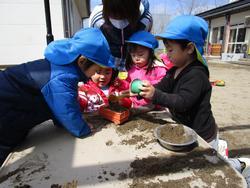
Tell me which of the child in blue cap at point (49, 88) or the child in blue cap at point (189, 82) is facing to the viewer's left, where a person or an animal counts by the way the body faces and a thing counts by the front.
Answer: the child in blue cap at point (189, 82)

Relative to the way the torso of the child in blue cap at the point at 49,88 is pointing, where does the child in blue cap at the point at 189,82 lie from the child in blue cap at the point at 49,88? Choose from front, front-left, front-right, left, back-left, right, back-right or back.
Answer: front

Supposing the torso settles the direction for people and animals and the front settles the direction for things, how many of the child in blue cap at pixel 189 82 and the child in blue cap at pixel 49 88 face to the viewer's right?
1

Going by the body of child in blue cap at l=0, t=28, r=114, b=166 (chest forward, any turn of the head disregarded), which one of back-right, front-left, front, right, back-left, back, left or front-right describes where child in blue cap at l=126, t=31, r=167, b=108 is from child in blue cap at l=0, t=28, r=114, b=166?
front-left

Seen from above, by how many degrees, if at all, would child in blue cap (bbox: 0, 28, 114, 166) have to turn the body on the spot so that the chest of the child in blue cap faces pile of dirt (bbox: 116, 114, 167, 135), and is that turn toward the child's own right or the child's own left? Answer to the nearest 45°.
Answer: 0° — they already face it

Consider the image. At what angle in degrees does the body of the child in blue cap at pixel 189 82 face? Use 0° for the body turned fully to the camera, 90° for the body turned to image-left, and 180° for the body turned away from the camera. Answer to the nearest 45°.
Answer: approximately 90°

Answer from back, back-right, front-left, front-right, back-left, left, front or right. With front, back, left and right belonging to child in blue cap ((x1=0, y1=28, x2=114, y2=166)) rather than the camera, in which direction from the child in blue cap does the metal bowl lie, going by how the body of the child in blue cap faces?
front-right

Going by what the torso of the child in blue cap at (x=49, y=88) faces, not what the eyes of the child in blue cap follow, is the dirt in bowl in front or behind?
in front

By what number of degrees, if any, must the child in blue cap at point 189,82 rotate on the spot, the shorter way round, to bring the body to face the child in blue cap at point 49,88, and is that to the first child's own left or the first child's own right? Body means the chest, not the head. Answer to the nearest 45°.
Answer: approximately 45° to the first child's own left

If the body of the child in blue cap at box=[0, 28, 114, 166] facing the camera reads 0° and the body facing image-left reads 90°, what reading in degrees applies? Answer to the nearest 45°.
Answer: approximately 270°
